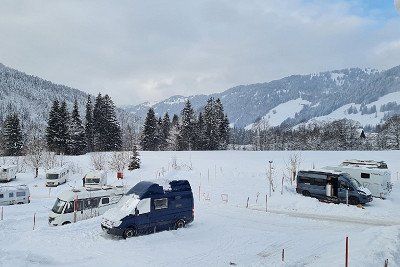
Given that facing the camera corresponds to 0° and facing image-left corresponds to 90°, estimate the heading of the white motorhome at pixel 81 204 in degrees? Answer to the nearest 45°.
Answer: approximately 45°

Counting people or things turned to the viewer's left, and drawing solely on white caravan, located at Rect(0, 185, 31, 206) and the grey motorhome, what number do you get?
1

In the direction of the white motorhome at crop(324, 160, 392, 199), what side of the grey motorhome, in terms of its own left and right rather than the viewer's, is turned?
left

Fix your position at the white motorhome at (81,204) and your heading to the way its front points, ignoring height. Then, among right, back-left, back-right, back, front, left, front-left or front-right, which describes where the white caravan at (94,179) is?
back-right

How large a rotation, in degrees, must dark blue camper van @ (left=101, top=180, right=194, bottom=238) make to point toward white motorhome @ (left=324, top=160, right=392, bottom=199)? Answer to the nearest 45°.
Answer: approximately 180°

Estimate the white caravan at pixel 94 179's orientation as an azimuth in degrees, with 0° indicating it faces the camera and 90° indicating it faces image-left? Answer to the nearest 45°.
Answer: approximately 45°

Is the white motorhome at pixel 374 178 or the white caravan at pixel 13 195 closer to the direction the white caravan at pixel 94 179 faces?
the white caravan

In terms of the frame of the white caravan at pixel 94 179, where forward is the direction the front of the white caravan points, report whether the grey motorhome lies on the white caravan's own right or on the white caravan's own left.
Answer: on the white caravan's own left

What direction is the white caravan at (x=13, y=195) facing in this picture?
to the viewer's left

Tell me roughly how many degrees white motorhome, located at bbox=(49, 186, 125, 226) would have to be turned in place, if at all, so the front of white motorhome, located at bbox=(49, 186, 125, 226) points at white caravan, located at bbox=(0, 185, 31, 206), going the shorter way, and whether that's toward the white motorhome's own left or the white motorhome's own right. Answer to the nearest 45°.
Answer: approximately 90° to the white motorhome's own right

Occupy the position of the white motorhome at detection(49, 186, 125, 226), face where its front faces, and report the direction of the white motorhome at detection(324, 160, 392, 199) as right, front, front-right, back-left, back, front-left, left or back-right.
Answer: back-left

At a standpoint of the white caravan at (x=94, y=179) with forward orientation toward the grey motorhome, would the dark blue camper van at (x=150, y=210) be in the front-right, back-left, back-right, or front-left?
front-right

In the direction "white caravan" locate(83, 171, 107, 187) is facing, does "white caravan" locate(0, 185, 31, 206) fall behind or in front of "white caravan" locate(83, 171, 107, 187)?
in front

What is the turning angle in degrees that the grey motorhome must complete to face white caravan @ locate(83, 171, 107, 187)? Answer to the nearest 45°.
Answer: approximately 135° to its right

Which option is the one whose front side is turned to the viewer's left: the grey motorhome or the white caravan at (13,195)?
the white caravan

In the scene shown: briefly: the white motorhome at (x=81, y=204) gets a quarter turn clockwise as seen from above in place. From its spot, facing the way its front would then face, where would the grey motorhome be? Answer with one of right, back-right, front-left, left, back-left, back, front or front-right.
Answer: back-right

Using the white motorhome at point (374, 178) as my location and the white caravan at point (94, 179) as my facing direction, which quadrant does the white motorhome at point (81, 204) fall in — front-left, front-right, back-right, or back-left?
front-left
